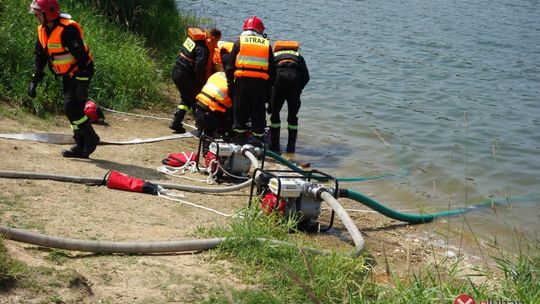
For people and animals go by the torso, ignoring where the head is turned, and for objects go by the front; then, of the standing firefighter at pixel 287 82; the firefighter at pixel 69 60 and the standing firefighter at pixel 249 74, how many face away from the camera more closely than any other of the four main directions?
2

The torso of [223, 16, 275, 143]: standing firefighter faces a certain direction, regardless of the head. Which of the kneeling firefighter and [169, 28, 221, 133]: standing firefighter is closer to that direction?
the standing firefighter

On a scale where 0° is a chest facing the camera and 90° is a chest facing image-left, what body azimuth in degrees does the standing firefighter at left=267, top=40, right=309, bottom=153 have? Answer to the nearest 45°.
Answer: approximately 180°

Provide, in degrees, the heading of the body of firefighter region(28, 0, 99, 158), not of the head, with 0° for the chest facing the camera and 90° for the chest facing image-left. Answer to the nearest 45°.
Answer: approximately 45°

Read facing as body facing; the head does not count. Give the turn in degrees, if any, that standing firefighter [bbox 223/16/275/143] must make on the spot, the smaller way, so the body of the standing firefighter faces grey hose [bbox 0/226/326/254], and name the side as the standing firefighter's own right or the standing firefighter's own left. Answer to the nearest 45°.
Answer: approximately 180°

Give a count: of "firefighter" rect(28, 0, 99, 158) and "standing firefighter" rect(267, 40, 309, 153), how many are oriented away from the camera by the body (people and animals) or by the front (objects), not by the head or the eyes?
1

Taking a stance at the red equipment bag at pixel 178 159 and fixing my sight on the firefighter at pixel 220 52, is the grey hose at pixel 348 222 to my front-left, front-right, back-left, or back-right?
back-right

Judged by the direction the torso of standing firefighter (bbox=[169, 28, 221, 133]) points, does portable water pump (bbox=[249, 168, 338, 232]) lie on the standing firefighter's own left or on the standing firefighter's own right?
on the standing firefighter's own right

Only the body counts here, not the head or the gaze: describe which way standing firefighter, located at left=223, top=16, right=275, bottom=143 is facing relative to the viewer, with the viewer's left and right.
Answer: facing away from the viewer

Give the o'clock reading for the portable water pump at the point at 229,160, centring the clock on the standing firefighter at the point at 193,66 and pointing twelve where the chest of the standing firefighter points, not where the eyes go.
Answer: The portable water pump is roughly at 4 o'clock from the standing firefighter.

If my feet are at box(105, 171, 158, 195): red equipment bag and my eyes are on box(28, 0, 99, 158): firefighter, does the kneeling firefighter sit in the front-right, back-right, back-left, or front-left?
front-right

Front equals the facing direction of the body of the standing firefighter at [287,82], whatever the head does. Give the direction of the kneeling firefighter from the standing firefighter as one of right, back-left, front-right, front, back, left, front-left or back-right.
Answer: back-left

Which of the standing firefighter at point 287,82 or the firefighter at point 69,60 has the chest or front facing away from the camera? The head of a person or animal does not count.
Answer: the standing firefighter

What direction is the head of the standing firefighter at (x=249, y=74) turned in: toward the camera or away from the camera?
away from the camera

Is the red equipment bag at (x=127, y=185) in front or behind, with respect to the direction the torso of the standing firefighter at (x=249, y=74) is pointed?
behind

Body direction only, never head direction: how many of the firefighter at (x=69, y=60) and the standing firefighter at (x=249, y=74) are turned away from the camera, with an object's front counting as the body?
1
